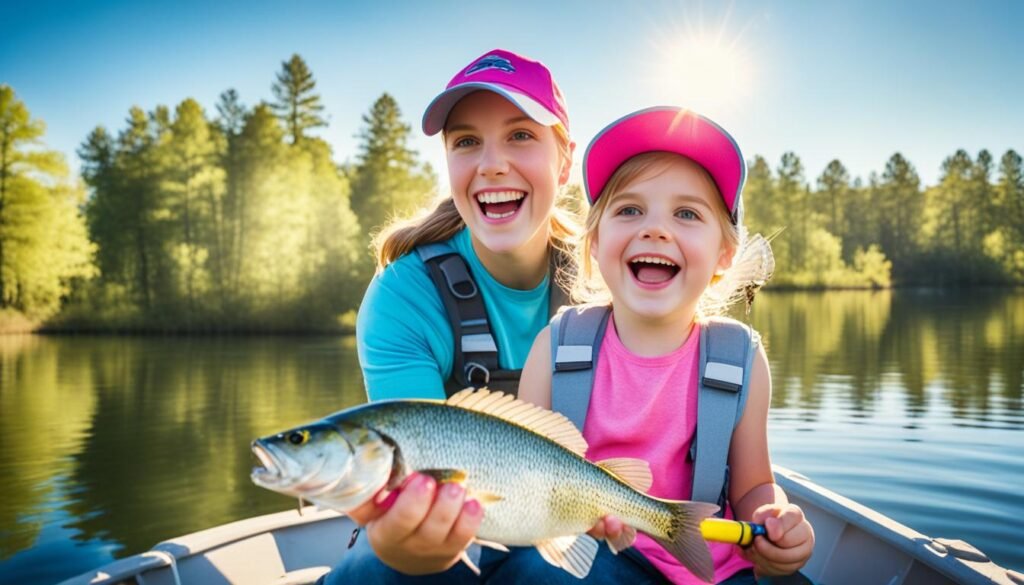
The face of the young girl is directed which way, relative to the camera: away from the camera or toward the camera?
toward the camera

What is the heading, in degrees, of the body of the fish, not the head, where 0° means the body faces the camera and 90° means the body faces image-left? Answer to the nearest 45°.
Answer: approximately 90°

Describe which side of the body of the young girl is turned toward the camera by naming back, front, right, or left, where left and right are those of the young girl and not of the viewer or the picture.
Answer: front

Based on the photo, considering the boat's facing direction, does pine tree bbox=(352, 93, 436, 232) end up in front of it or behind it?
in front

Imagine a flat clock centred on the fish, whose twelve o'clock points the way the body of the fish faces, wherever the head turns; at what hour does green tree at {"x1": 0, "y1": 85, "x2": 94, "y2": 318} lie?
The green tree is roughly at 2 o'clock from the fish.

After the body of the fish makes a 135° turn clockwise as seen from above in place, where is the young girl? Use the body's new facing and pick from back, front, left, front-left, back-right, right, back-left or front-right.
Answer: front

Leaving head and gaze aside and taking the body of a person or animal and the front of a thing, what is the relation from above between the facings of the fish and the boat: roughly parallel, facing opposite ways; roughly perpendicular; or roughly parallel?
roughly perpendicular

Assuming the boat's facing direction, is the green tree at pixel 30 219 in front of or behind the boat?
in front
